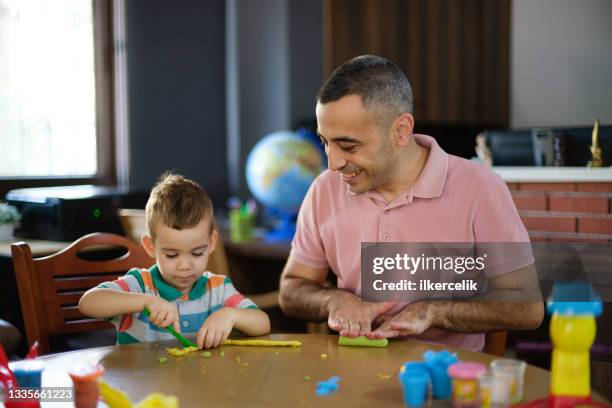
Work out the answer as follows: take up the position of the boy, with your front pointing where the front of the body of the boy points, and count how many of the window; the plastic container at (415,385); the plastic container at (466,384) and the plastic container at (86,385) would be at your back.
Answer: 1

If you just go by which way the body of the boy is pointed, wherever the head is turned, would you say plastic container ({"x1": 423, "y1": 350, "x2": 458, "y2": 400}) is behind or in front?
in front

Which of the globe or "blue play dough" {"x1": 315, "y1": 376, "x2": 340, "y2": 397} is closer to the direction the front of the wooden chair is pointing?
the blue play dough

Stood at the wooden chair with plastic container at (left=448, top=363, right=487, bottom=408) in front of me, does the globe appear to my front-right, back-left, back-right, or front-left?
back-left

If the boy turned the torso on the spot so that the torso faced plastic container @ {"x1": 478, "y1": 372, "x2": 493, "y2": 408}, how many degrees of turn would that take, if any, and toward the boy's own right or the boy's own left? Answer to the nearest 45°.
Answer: approximately 45° to the boy's own left

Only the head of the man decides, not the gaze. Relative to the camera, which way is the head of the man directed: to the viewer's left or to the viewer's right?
to the viewer's left

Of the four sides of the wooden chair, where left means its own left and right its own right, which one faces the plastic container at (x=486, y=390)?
front

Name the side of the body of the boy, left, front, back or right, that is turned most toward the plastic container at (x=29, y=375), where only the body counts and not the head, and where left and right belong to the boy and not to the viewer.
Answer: front

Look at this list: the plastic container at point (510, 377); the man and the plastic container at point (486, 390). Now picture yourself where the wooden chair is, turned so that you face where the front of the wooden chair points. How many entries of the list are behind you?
0

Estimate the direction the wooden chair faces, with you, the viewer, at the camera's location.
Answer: facing the viewer and to the right of the viewer

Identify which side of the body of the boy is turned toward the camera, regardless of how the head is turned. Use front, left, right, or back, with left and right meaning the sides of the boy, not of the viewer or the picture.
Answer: front

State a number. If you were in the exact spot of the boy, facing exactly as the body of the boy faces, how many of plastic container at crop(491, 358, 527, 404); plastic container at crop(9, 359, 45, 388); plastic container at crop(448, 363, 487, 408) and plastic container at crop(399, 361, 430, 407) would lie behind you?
0

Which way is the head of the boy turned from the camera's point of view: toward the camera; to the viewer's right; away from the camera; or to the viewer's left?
toward the camera
